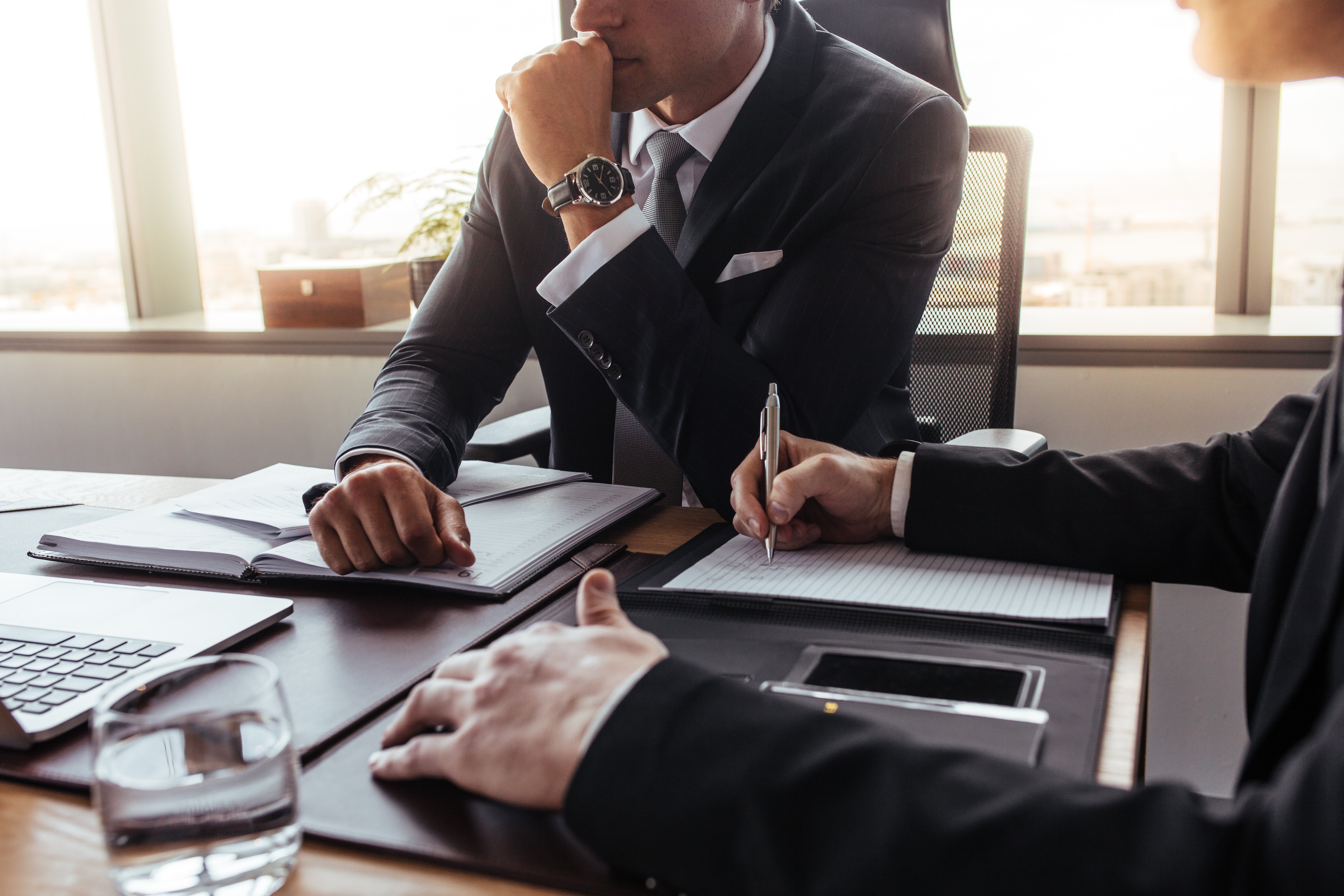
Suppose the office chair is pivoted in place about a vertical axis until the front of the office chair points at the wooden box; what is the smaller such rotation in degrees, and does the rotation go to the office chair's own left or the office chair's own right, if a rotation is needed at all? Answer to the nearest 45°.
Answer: approximately 90° to the office chair's own right

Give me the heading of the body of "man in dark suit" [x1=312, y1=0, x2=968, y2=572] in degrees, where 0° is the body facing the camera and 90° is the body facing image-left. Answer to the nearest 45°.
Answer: approximately 45°

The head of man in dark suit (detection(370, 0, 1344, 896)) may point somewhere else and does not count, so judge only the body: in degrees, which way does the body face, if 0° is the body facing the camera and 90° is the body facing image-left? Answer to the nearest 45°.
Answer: approximately 90°

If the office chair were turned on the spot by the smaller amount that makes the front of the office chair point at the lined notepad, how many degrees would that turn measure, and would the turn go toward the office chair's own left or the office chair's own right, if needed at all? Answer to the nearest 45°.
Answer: approximately 45° to the office chair's own left

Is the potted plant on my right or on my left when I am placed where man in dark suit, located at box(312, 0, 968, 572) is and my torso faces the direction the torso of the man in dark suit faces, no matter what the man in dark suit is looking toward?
on my right

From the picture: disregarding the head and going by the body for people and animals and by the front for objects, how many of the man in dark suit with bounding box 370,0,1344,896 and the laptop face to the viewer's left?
1

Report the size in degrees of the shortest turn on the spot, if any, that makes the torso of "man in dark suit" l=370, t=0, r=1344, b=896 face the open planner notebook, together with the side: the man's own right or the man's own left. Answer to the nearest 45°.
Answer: approximately 45° to the man's own right

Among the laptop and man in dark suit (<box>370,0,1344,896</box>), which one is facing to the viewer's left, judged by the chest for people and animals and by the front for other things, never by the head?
the man in dark suit

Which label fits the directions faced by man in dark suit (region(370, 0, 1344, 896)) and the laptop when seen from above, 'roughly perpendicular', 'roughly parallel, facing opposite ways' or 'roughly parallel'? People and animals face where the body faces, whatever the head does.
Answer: roughly perpendicular
